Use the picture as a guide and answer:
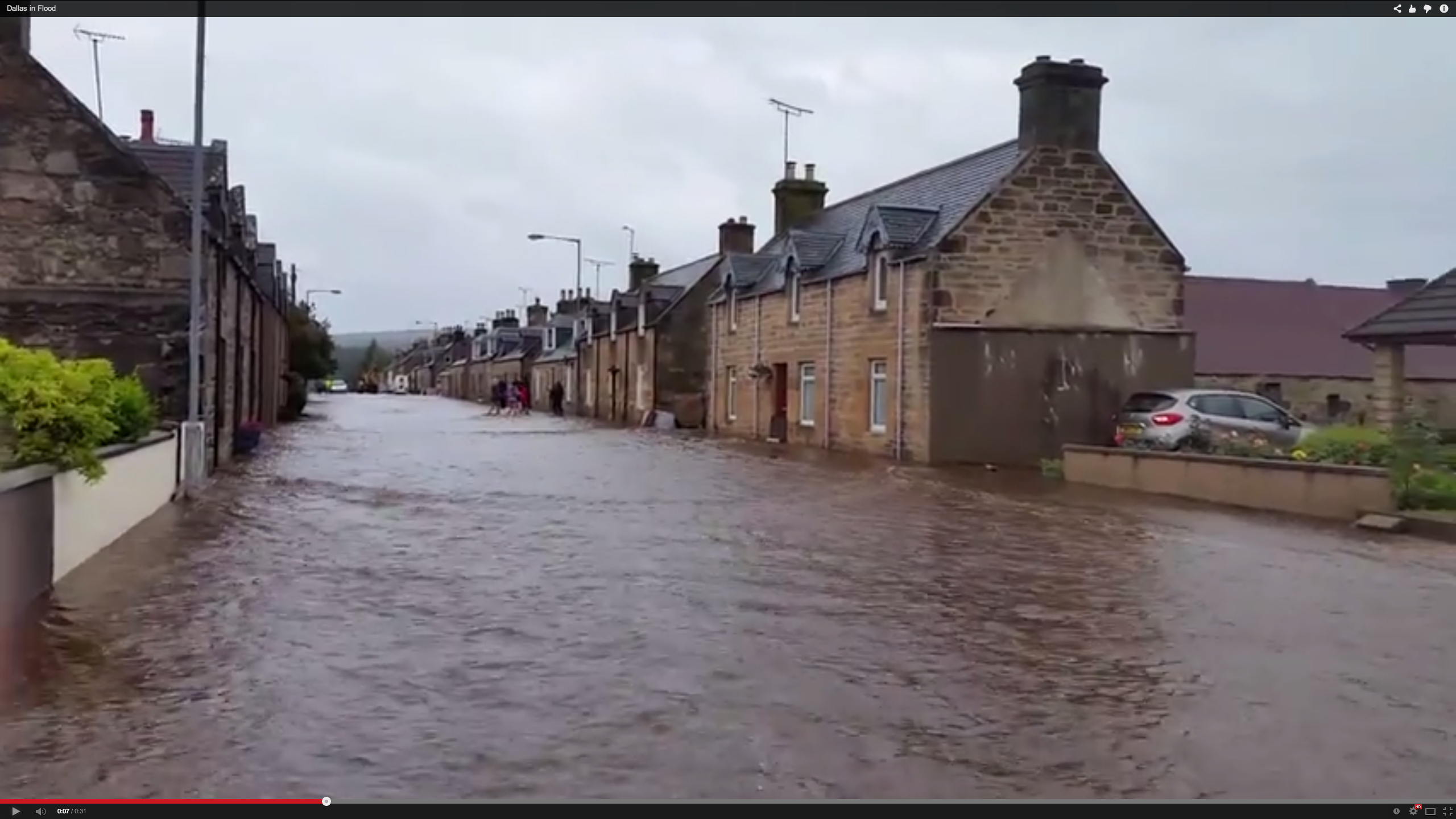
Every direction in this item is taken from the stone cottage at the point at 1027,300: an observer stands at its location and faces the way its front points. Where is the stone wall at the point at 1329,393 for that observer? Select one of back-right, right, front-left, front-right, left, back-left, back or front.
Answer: back

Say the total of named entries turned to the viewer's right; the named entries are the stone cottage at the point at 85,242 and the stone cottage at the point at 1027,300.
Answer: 1

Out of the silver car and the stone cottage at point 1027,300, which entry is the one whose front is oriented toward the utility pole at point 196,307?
the stone cottage

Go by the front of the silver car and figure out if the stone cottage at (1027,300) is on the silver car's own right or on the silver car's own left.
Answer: on the silver car's own left

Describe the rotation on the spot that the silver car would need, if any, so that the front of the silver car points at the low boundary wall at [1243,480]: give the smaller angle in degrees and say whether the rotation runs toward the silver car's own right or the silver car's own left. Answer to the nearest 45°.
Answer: approximately 135° to the silver car's own right

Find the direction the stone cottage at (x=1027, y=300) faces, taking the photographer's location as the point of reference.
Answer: facing the viewer and to the left of the viewer

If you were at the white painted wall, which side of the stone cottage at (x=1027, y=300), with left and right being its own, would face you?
front

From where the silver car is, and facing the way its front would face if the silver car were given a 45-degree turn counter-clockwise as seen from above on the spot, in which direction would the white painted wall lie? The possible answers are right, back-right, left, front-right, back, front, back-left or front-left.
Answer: back-left

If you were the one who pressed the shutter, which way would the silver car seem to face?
facing away from the viewer and to the right of the viewer

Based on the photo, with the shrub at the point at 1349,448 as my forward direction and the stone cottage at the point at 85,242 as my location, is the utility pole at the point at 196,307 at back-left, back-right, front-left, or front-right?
front-right

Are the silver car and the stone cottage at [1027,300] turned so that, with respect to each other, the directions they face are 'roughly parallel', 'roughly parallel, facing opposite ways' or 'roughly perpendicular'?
roughly parallel, facing opposite ways

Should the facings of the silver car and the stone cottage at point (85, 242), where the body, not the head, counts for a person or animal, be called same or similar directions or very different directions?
same or similar directions

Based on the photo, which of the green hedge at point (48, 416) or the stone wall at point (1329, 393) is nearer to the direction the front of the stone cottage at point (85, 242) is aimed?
the stone wall

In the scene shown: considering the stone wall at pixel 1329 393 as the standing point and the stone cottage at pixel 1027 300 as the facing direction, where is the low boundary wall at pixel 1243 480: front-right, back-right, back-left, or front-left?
front-left

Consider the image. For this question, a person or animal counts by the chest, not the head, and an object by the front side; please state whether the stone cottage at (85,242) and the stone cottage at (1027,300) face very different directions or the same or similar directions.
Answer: very different directions

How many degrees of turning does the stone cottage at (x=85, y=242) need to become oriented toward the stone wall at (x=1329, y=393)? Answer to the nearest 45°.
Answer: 0° — it already faces it

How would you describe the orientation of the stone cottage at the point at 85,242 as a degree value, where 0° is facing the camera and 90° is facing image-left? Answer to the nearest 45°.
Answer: approximately 270°
